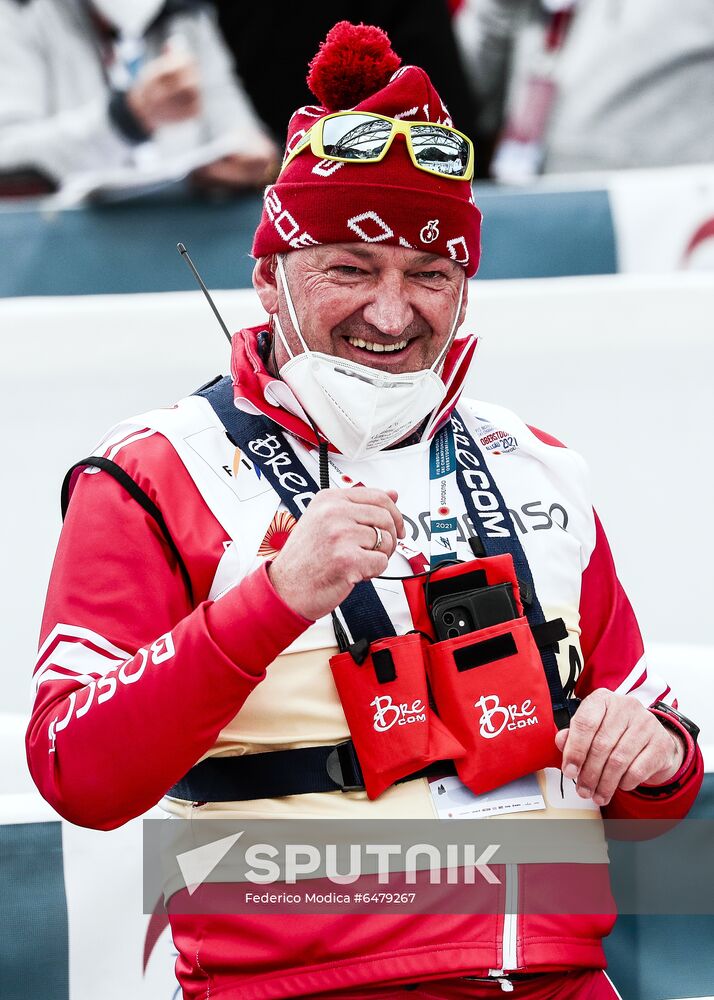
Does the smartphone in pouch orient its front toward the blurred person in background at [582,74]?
yes

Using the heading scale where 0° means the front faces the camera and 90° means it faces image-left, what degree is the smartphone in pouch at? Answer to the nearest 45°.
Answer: approximately 180°

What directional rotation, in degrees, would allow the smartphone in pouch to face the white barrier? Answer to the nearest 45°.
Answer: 0° — it already faces it

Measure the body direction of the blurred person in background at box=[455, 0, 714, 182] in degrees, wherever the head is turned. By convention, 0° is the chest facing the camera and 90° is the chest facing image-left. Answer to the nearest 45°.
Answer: approximately 45°

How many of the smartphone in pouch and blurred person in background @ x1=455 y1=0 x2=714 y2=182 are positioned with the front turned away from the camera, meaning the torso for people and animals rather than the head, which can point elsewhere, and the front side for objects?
1

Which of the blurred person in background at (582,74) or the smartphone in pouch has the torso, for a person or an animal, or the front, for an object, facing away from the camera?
the smartphone in pouch
